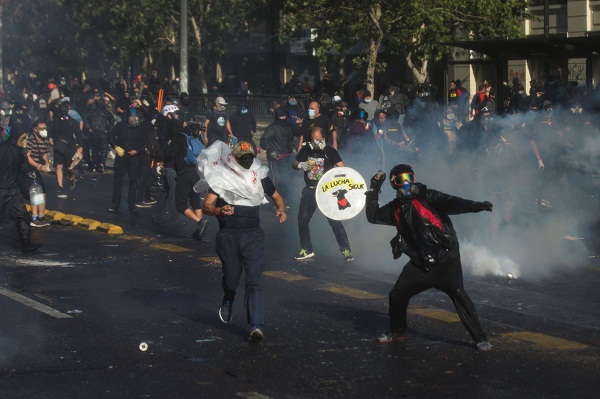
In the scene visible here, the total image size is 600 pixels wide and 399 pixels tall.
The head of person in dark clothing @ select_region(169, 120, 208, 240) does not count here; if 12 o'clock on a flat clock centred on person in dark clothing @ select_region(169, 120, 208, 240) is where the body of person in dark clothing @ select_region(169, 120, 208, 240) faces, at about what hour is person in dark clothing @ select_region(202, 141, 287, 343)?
person in dark clothing @ select_region(202, 141, 287, 343) is roughly at 3 o'clock from person in dark clothing @ select_region(169, 120, 208, 240).

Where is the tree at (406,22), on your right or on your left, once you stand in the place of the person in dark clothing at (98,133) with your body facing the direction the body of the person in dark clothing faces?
on your left

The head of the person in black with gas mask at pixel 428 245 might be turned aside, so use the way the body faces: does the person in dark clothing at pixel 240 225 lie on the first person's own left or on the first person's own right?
on the first person's own right

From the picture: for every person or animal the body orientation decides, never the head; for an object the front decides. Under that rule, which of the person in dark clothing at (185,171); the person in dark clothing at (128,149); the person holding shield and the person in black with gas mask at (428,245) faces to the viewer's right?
the person in dark clothing at (185,171)

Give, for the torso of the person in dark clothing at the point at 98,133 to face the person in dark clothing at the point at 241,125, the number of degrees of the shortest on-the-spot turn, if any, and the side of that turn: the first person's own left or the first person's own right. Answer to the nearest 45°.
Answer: approximately 45° to the first person's own left

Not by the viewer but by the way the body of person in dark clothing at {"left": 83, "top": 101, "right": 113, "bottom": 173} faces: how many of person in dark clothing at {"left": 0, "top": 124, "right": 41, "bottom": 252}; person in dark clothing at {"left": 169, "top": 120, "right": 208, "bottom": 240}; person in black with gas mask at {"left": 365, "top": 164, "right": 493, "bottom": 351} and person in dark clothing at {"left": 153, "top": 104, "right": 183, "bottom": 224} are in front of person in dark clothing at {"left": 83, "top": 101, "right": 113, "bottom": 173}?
4

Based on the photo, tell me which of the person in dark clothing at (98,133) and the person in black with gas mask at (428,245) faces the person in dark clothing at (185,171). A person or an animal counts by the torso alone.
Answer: the person in dark clothing at (98,133)

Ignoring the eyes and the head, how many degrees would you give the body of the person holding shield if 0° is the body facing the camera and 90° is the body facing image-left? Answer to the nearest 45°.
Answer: approximately 0°
